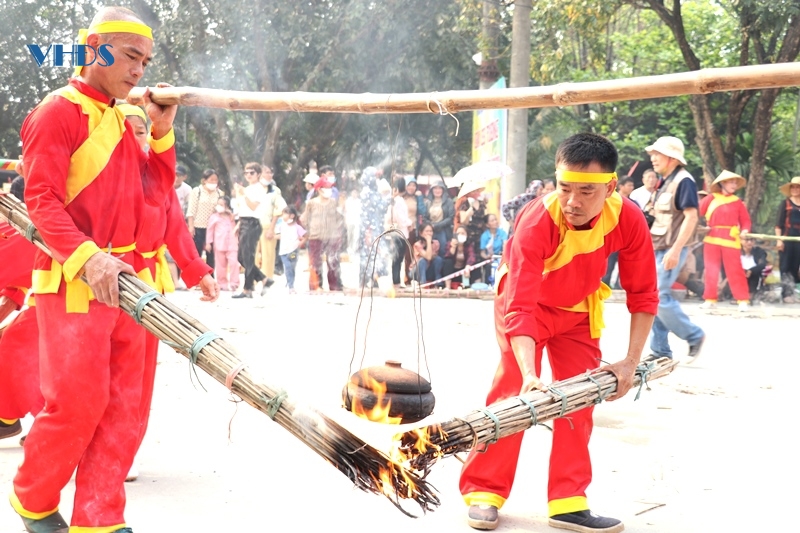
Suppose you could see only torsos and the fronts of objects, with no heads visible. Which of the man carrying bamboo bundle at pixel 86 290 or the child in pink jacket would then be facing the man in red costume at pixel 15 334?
the child in pink jacket

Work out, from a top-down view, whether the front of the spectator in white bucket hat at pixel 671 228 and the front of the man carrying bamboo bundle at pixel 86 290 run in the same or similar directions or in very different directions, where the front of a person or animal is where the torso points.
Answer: very different directions

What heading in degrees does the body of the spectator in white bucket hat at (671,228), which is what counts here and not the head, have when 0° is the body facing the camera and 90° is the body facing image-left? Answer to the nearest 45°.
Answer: approximately 90°

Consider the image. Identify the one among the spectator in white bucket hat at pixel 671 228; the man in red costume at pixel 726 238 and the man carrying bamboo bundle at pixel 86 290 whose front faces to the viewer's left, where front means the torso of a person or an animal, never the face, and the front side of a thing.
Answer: the spectator in white bucket hat

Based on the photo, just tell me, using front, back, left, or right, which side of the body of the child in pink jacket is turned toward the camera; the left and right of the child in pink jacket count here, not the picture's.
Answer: front

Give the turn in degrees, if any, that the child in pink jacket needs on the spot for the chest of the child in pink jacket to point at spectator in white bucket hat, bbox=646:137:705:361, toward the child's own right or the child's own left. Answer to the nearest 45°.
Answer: approximately 45° to the child's own left

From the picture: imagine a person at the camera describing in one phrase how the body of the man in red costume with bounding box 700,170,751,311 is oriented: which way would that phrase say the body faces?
toward the camera

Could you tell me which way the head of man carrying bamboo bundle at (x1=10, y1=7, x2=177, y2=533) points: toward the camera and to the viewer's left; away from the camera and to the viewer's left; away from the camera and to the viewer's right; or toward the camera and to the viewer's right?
toward the camera and to the viewer's right
